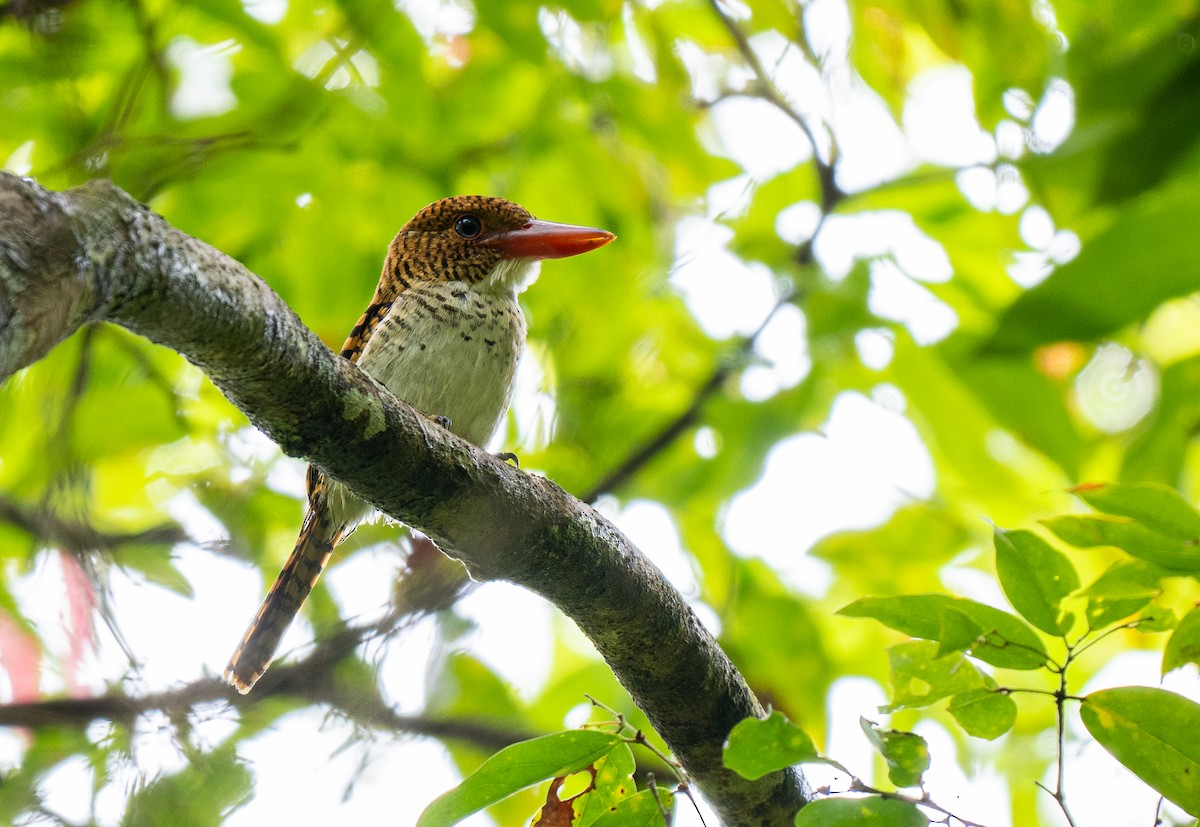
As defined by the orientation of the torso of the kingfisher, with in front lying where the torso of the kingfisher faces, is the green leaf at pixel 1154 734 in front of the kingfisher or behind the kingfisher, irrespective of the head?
in front

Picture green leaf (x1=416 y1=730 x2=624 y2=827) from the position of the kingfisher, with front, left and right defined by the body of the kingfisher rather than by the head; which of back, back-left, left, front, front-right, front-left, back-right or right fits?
front-right

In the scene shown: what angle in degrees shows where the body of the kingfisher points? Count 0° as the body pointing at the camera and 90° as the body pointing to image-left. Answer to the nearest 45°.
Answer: approximately 315°

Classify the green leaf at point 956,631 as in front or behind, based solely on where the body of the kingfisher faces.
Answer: in front

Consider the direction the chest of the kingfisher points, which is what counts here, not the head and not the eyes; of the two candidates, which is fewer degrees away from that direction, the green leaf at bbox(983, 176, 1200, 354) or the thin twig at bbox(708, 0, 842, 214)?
the green leaf
